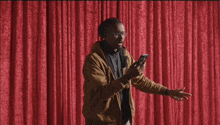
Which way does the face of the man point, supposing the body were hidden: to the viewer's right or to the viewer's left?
to the viewer's right

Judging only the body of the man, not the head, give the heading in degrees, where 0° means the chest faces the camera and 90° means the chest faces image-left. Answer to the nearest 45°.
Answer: approximately 315°

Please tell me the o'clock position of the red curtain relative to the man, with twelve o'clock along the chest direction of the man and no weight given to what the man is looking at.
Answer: The red curtain is roughly at 7 o'clock from the man.
